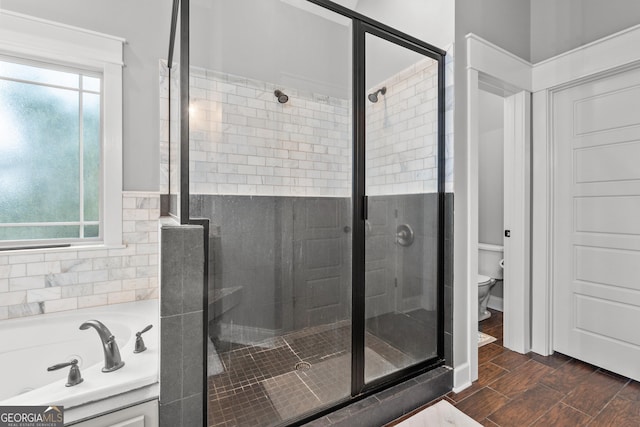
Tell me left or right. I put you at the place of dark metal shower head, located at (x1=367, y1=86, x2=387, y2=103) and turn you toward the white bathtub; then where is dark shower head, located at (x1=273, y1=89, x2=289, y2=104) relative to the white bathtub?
right

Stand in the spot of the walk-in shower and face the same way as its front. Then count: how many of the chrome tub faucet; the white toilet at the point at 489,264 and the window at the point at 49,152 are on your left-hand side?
1

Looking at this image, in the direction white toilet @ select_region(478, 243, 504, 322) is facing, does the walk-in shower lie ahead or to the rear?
ahead

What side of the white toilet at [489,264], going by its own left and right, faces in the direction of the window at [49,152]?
front

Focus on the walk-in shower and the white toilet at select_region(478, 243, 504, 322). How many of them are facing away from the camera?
0

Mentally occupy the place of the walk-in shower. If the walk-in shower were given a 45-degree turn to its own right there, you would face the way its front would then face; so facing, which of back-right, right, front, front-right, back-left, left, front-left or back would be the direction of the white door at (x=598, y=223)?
left

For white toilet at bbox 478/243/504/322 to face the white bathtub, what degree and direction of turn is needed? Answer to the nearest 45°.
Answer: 0° — it already faces it

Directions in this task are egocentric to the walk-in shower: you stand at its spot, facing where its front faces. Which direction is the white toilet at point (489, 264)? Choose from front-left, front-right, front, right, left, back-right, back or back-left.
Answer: left

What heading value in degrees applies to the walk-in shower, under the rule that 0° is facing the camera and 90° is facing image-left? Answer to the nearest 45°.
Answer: approximately 315°
